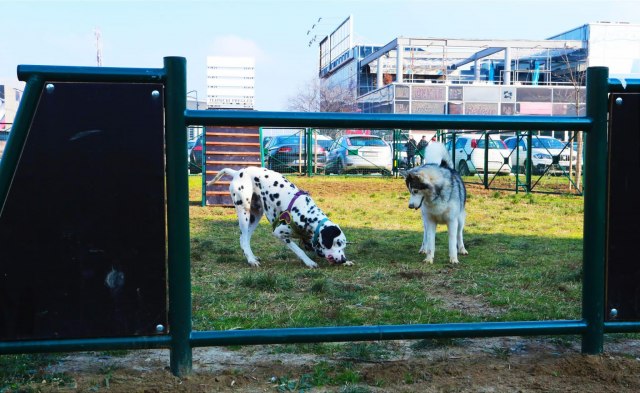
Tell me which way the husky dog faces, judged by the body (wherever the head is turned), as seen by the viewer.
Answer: toward the camera

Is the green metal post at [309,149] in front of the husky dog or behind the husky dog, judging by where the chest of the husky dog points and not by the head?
behind

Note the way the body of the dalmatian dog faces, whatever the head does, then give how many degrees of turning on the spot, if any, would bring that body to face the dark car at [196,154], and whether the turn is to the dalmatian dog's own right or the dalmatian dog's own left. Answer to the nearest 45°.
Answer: approximately 90° to the dalmatian dog's own left

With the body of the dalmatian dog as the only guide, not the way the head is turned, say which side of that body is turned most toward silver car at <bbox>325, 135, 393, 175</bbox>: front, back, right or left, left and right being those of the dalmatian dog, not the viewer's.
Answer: left

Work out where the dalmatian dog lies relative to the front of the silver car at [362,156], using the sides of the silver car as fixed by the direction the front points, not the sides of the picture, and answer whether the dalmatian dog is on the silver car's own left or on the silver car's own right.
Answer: on the silver car's own left

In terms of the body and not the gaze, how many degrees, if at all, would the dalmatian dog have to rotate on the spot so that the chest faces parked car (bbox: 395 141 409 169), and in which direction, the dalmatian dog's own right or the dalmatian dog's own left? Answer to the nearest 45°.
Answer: approximately 90° to the dalmatian dog's own left

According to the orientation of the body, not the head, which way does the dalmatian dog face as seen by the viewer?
to the viewer's right

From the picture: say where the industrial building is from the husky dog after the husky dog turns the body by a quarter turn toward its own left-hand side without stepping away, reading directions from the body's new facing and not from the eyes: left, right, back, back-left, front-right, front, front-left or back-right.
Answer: left

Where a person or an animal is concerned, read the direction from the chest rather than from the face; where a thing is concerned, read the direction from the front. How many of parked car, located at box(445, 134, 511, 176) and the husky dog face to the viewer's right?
0

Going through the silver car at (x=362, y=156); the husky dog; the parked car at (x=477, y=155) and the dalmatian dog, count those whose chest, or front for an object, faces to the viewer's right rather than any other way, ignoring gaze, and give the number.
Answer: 1

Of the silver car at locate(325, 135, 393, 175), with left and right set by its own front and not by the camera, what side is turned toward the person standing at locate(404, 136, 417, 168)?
right

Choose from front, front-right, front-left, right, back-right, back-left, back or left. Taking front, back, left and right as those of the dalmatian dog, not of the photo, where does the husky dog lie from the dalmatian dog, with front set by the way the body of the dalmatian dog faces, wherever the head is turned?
front

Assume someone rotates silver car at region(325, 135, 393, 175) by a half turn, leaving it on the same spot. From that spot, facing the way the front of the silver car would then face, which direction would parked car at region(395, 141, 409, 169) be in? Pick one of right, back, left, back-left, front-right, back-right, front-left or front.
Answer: left

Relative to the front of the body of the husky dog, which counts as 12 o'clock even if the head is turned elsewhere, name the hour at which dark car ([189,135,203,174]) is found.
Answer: The dark car is roughly at 5 o'clock from the husky dog.

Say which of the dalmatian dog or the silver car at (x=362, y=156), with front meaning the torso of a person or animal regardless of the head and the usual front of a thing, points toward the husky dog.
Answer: the dalmatian dog

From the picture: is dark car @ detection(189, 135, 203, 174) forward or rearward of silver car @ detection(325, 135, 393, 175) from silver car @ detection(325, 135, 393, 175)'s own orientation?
forward

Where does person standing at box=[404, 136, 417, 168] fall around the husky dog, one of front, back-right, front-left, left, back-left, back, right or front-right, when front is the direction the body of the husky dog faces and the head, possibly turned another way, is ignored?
back
